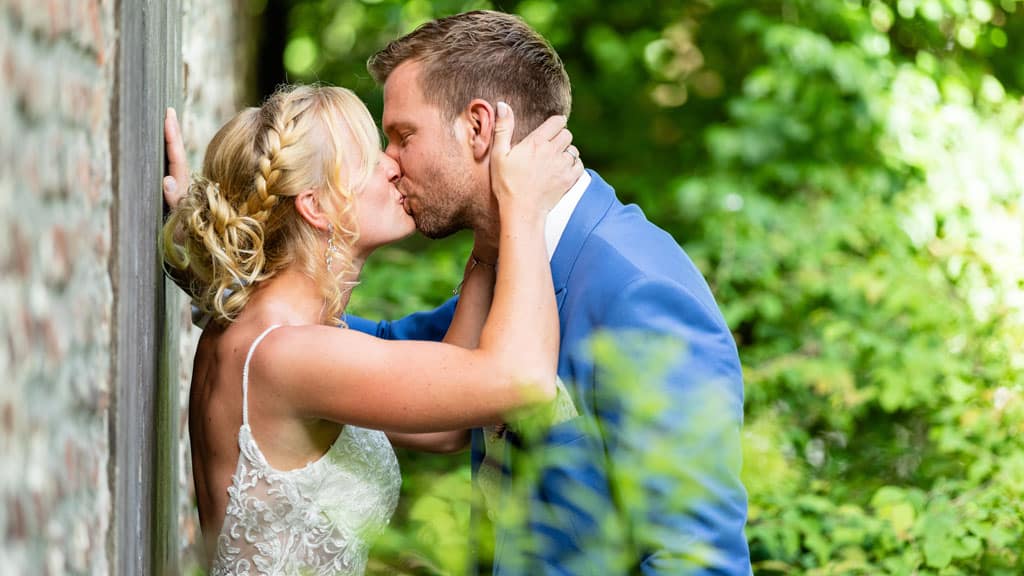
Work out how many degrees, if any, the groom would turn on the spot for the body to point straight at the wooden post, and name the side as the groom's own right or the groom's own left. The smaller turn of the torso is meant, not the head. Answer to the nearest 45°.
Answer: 0° — they already face it

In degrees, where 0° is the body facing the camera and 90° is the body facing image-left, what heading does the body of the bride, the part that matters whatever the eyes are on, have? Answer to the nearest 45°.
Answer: approximately 270°

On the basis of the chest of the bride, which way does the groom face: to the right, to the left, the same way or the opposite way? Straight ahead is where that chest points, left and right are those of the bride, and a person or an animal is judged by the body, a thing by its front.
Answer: the opposite way

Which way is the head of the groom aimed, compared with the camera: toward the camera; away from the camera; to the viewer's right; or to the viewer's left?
to the viewer's left

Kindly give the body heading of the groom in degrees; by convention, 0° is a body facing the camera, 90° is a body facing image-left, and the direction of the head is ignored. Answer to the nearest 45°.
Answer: approximately 90°
